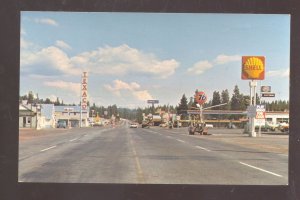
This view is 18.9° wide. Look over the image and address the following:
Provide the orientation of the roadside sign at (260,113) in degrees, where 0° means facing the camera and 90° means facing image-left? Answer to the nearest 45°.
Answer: approximately 0°

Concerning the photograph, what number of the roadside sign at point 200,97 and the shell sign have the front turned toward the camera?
2
